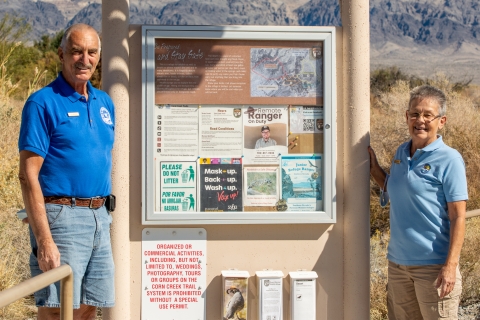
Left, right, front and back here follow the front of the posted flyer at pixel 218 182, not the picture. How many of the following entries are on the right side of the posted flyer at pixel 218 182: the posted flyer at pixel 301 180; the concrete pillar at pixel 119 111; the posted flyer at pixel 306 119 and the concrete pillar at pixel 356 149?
1

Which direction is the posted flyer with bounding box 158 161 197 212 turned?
toward the camera

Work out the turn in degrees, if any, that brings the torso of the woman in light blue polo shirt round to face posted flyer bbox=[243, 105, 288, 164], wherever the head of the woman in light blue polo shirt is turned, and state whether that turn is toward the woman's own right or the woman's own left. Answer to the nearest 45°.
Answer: approximately 45° to the woman's own right

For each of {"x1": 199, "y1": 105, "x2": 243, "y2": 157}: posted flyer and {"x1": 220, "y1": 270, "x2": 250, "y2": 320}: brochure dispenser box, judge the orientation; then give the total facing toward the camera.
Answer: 2

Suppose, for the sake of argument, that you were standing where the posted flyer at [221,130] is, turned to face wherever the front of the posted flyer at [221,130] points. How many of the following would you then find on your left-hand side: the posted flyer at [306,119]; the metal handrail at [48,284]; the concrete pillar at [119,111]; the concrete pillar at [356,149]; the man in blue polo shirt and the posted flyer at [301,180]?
3

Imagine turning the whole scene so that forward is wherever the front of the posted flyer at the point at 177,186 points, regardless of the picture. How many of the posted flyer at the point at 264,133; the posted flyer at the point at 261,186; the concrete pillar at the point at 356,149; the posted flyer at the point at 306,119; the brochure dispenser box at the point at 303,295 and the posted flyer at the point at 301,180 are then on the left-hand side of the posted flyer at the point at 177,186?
6

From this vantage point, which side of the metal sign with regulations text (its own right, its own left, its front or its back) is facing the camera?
front

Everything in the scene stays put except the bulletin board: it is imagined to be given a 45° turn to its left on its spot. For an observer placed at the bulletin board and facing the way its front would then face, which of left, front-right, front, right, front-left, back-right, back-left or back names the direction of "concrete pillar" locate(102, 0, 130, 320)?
back-right

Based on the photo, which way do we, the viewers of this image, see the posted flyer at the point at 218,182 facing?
facing the viewer
